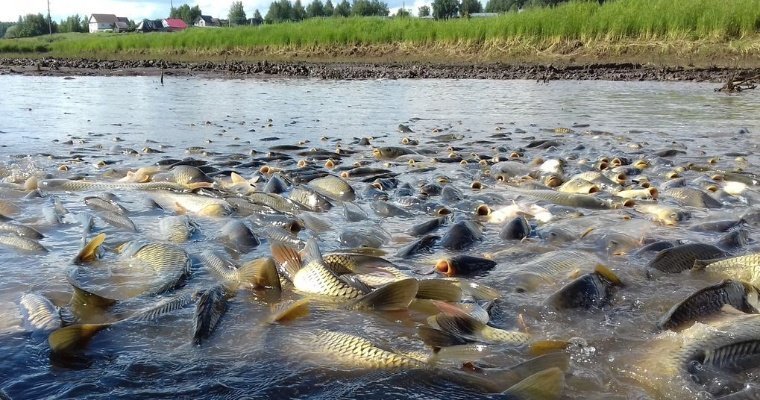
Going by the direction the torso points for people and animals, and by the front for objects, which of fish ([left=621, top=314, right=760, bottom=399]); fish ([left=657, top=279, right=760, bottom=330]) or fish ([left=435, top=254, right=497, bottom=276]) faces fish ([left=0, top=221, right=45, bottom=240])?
fish ([left=435, top=254, right=497, bottom=276])

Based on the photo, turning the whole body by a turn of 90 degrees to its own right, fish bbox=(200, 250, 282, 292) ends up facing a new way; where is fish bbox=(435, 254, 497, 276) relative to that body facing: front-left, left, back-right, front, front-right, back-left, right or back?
right

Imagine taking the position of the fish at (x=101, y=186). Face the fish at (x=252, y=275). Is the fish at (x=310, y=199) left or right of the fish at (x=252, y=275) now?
left

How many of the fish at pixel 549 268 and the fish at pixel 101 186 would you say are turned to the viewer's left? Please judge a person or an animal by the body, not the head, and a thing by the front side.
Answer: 2

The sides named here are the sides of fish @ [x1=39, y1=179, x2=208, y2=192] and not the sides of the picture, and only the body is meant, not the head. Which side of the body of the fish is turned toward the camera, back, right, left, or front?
left

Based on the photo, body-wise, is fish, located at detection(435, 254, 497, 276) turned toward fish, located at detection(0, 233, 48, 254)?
yes

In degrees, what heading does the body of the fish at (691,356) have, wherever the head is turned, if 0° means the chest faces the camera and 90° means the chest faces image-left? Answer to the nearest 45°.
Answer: approximately 270°

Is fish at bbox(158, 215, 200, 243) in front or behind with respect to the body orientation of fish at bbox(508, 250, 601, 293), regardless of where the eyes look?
in front
